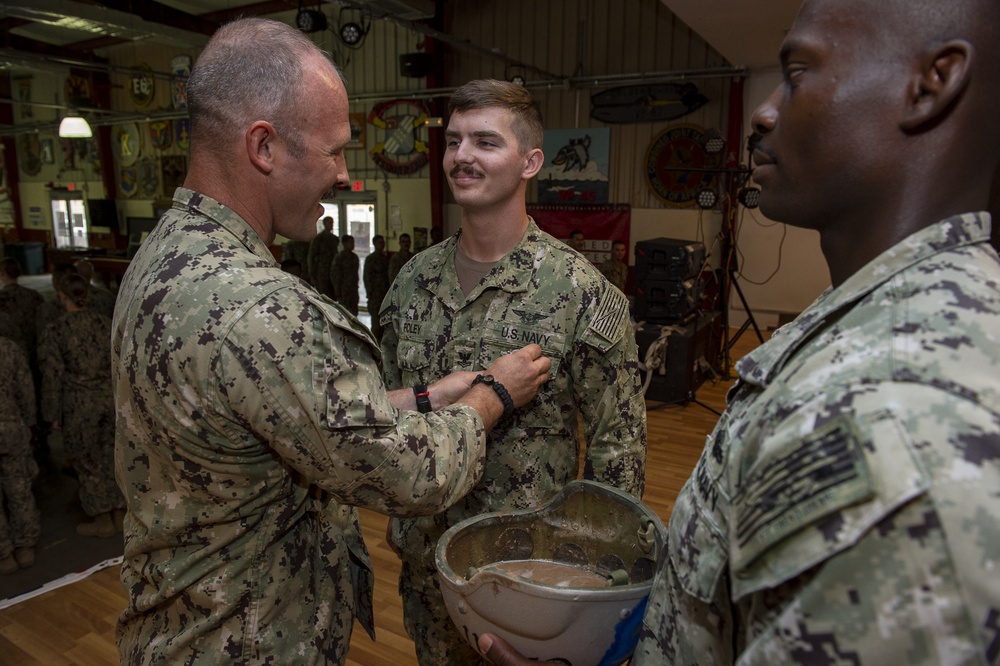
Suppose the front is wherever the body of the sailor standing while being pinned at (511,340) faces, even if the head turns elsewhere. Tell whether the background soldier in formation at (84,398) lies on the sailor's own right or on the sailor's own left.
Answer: on the sailor's own right

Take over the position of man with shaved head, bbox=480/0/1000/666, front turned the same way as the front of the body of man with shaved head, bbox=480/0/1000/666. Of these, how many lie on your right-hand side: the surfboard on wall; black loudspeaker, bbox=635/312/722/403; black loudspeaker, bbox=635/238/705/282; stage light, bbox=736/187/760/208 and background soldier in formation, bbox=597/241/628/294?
5

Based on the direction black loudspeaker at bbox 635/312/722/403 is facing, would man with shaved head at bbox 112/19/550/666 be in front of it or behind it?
in front

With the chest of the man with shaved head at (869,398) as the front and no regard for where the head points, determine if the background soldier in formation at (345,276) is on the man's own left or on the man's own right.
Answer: on the man's own right

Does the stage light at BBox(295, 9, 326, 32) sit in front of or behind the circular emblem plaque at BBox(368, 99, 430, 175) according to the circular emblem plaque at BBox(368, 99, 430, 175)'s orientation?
in front

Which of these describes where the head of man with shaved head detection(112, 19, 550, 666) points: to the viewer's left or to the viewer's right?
to the viewer's right

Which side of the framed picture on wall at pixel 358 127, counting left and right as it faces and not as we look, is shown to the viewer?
front

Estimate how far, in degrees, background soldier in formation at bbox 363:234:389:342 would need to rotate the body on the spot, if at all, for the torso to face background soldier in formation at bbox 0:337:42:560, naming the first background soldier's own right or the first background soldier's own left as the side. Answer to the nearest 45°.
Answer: approximately 45° to the first background soldier's own right

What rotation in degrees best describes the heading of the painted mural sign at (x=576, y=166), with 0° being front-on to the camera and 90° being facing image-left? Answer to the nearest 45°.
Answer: approximately 0°

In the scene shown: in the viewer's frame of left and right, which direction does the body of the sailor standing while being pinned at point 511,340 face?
facing the viewer and to the left of the viewer

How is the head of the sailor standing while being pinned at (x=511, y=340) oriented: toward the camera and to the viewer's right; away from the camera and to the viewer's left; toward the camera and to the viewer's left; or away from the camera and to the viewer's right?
toward the camera and to the viewer's left

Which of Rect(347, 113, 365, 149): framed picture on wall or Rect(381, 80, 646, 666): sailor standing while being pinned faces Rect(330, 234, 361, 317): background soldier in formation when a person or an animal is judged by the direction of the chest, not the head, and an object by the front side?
the framed picture on wall

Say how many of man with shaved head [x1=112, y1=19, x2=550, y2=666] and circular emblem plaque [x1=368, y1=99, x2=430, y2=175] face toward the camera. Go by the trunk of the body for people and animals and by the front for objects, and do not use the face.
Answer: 1

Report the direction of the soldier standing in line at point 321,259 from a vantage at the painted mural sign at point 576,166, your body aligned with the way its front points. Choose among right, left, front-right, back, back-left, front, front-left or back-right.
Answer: right

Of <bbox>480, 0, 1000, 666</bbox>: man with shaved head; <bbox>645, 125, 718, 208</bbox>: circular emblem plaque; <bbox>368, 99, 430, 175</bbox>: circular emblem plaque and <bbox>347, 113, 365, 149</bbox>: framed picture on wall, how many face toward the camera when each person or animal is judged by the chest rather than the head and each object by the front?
3

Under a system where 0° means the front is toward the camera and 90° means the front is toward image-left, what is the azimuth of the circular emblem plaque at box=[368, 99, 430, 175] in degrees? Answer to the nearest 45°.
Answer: approximately 0°
